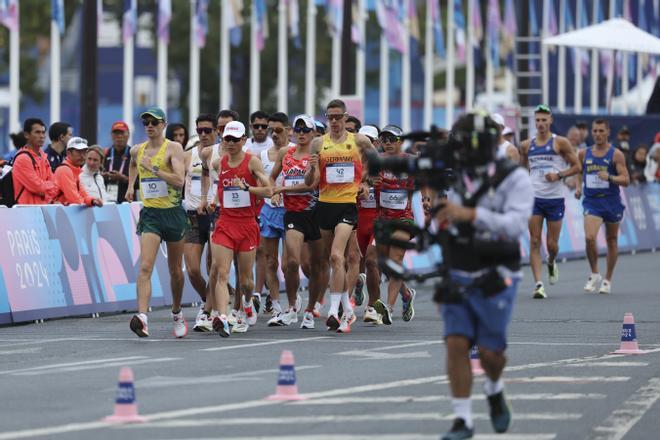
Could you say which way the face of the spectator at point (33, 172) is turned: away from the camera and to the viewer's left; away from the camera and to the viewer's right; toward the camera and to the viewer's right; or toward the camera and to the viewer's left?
toward the camera and to the viewer's right

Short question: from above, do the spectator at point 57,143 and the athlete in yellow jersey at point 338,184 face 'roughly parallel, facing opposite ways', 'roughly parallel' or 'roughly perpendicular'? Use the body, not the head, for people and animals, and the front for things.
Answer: roughly perpendicular

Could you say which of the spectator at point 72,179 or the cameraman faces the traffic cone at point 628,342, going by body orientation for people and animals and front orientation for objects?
the spectator

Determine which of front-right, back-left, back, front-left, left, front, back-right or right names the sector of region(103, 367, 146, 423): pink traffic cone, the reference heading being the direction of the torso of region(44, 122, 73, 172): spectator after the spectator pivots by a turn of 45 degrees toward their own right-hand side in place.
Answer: front-right

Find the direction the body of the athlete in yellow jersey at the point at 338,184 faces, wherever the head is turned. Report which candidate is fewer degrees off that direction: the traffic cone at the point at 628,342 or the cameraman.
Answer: the cameraman

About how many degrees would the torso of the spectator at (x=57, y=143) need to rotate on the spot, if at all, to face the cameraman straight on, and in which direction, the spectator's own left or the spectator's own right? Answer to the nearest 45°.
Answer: approximately 90° to the spectator's own right

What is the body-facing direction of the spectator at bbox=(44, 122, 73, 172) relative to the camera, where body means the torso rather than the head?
to the viewer's right

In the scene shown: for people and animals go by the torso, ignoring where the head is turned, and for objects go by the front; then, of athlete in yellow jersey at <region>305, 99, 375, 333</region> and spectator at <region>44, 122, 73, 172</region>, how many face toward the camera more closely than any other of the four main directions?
1
